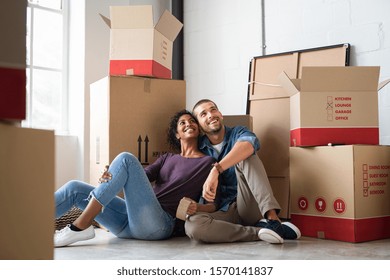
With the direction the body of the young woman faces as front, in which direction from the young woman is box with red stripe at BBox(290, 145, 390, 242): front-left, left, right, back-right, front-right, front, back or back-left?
back-left

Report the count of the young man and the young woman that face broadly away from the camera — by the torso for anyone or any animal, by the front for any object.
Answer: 0

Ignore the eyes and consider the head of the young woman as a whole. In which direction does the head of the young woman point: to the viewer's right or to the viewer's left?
to the viewer's right

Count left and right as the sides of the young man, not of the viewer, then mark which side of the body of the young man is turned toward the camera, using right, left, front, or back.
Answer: front

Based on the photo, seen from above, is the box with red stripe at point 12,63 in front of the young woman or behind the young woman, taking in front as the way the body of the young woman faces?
in front

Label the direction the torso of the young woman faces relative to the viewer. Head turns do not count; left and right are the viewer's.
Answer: facing the viewer and to the left of the viewer

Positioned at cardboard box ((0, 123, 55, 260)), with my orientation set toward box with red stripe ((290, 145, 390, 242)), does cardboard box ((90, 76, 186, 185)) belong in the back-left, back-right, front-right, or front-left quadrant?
front-left

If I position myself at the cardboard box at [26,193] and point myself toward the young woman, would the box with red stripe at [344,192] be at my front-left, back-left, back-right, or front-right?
front-right

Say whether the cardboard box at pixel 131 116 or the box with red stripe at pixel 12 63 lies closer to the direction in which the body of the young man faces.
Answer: the box with red stripe

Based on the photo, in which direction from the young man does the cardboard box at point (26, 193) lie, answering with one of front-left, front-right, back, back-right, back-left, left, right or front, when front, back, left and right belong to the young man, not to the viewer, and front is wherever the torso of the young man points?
front

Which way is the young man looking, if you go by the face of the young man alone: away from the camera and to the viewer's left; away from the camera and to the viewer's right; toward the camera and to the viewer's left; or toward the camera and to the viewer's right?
toward the camera and to the viewer's right

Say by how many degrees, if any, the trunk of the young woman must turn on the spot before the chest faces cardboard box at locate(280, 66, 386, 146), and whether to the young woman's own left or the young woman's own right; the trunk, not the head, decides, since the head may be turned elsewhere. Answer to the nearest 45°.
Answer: approximately 135° to the young woman's own left
